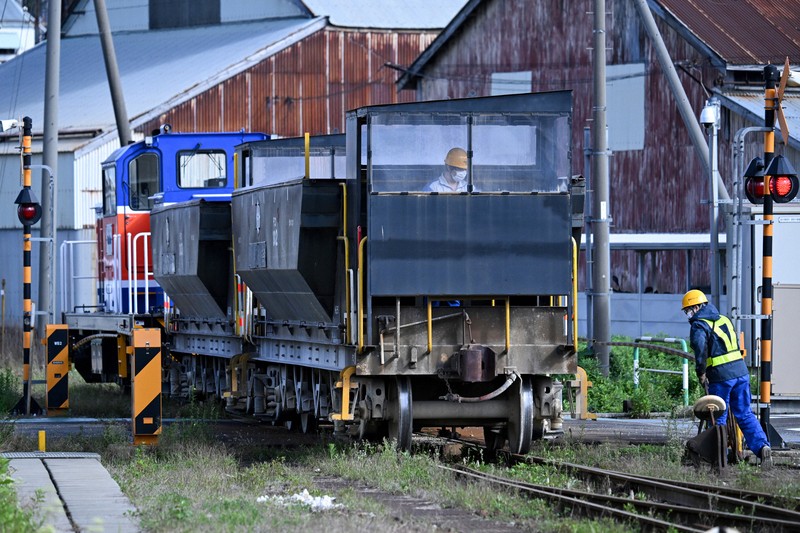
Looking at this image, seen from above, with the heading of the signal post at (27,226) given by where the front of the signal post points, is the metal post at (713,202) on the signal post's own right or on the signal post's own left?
on the signal post's own left

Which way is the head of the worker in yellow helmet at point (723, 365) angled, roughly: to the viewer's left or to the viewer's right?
to the viewer's left

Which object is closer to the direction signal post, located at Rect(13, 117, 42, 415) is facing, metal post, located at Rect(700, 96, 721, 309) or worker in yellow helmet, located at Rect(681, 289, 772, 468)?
the worker in yellow helmet

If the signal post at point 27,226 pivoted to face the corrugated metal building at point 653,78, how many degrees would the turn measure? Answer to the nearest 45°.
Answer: approximately 135° to its left

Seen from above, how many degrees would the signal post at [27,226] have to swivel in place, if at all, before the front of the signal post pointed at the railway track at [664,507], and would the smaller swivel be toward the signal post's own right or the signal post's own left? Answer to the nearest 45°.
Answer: approximately 45° to the signal post's own left

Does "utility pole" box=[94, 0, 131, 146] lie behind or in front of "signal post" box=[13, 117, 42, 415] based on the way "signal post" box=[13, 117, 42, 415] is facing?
behind

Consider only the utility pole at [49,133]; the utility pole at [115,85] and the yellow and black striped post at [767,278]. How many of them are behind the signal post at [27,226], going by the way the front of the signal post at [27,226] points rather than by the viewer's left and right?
2

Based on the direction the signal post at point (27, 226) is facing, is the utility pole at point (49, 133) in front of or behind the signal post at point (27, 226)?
behind

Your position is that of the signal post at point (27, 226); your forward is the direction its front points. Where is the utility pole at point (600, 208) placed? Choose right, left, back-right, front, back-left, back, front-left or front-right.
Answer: left

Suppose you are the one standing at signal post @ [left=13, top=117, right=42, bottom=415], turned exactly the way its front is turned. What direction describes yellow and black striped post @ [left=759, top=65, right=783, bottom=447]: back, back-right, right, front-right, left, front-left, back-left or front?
front-left

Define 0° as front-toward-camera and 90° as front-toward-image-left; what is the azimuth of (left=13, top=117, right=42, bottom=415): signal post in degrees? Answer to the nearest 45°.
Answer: approximately 0°

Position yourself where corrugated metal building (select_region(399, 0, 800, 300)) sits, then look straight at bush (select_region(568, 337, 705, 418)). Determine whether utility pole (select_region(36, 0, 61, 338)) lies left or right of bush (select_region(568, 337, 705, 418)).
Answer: right

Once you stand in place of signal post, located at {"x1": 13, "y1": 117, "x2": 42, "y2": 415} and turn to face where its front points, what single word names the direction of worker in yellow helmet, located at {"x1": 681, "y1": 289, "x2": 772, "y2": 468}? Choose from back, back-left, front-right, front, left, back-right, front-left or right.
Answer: front-left

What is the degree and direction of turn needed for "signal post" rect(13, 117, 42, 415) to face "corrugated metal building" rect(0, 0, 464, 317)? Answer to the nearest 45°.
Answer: approximately 180°
